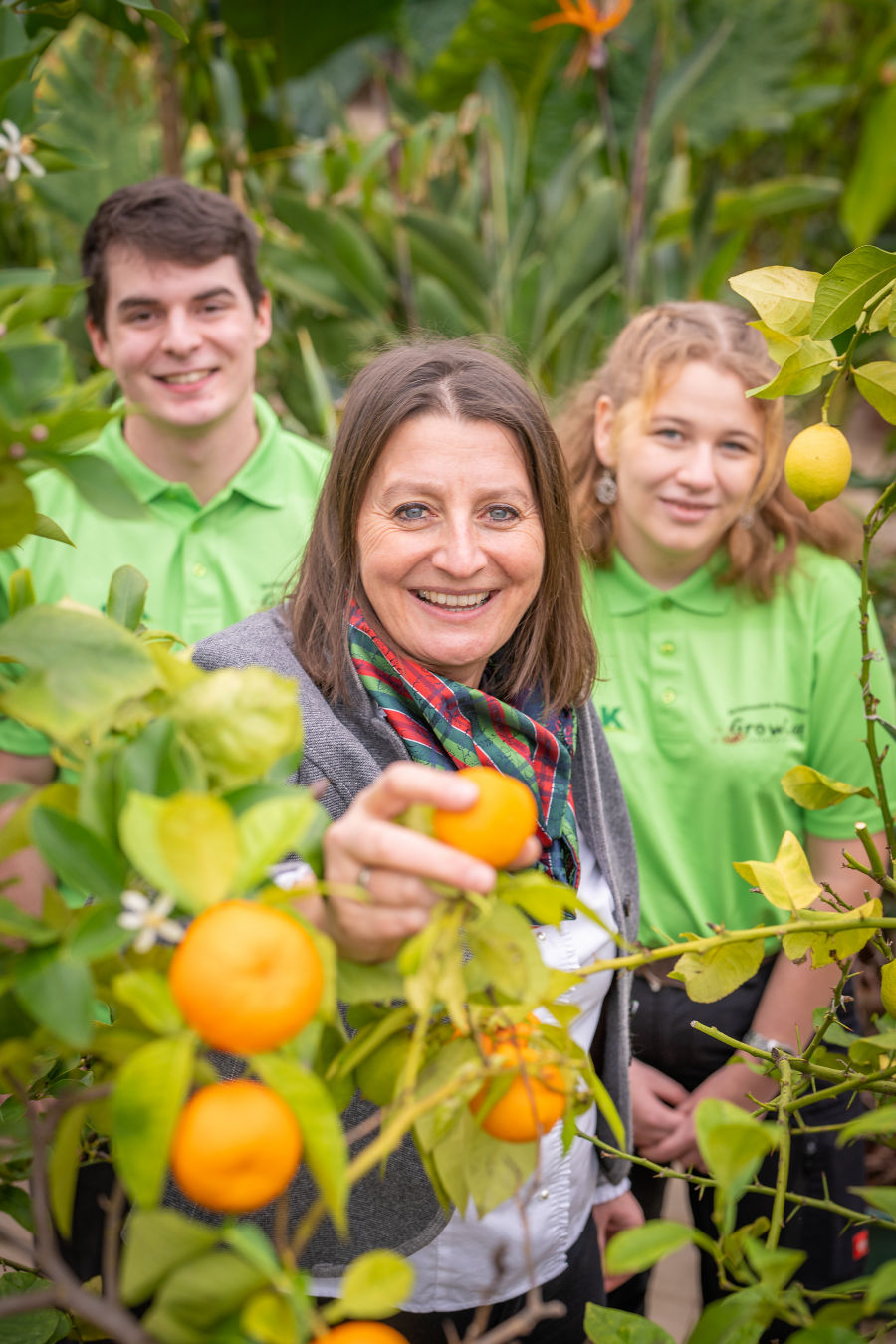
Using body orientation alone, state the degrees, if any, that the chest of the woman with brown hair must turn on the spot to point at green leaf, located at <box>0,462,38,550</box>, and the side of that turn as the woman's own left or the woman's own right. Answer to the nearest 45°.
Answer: approximately 45° to the woman's own right

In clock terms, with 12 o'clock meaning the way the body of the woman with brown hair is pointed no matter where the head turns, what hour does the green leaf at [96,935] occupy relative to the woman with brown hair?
The green leaf is roughly at 2 o'clock from the woman with brown hair.

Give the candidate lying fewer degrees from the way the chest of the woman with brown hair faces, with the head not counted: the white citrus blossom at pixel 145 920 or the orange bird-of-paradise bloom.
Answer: the white citrus blossom

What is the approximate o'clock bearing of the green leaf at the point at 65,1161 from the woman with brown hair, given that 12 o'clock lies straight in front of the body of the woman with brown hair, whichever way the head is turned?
The green leaf is roughly at 2 o'clock from the woman with brown hair.

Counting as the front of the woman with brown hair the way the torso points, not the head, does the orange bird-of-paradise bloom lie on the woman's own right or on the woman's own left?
on the woman's own left

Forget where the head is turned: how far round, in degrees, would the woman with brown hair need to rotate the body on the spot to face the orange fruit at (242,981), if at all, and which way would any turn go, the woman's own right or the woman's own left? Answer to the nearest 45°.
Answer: approximately 45° to the woman's own right

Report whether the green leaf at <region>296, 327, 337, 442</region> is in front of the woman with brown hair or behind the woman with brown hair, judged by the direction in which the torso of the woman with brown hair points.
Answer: behind

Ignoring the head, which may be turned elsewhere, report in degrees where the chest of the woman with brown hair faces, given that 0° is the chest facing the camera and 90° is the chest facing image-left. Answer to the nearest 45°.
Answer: approximately 315°

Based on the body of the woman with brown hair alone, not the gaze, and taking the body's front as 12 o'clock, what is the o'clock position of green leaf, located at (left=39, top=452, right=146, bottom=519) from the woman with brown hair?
The green leaf is roughly at 2 o'clock from the woman with brown hair.
